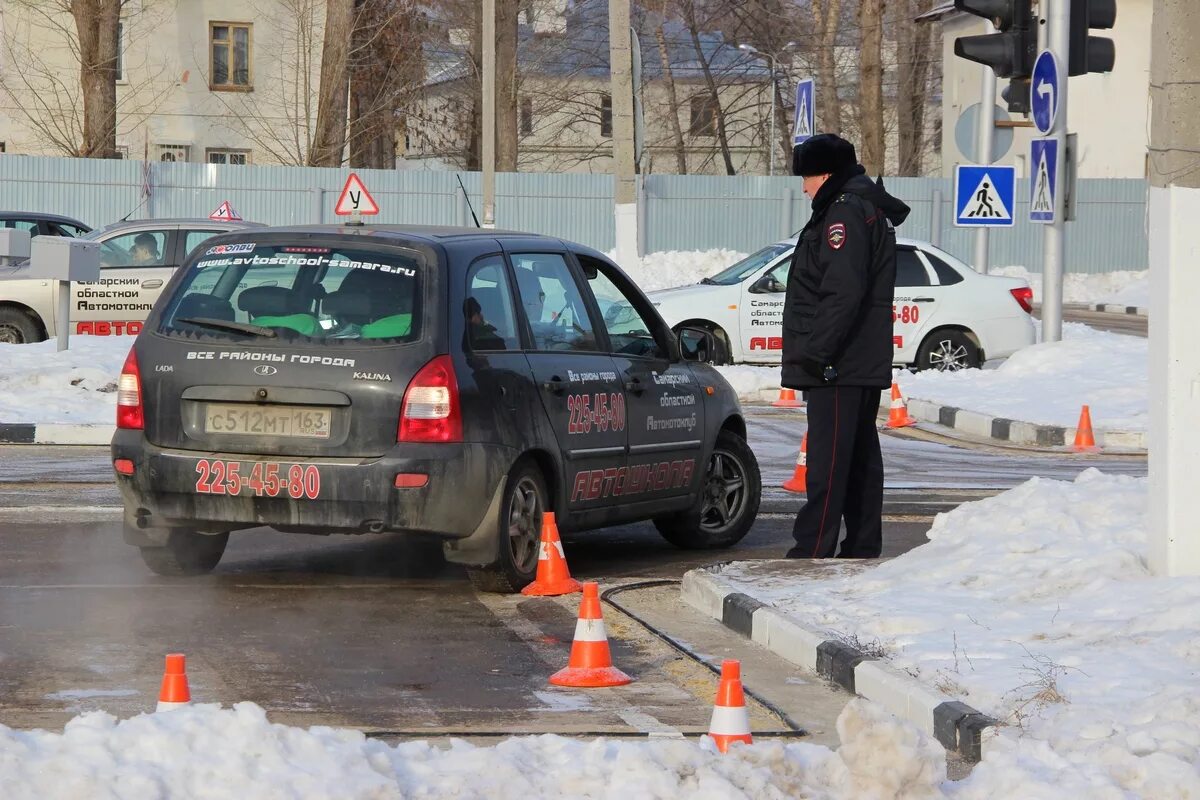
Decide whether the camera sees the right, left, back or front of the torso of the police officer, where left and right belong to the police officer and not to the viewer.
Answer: left

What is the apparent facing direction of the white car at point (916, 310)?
to the viewer's left

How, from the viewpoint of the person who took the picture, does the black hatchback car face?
facing away from the viewer and to the right of the viewer

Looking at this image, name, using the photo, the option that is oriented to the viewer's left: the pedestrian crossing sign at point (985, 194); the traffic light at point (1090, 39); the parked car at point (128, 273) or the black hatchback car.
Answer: the parked car

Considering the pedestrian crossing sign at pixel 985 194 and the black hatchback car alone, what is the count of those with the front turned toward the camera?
1

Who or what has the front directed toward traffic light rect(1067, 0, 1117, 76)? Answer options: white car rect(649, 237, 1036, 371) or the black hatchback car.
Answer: the black hatchback car

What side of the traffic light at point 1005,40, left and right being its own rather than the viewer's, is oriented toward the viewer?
left

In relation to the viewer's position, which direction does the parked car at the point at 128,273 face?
facing to the left of the viewer

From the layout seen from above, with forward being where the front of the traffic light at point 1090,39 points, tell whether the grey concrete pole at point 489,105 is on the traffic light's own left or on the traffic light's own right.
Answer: on the traffic light's own left

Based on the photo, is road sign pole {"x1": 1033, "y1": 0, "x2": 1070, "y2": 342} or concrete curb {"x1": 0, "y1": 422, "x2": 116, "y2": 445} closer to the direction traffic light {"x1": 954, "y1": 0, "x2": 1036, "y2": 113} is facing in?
the concrete curb
